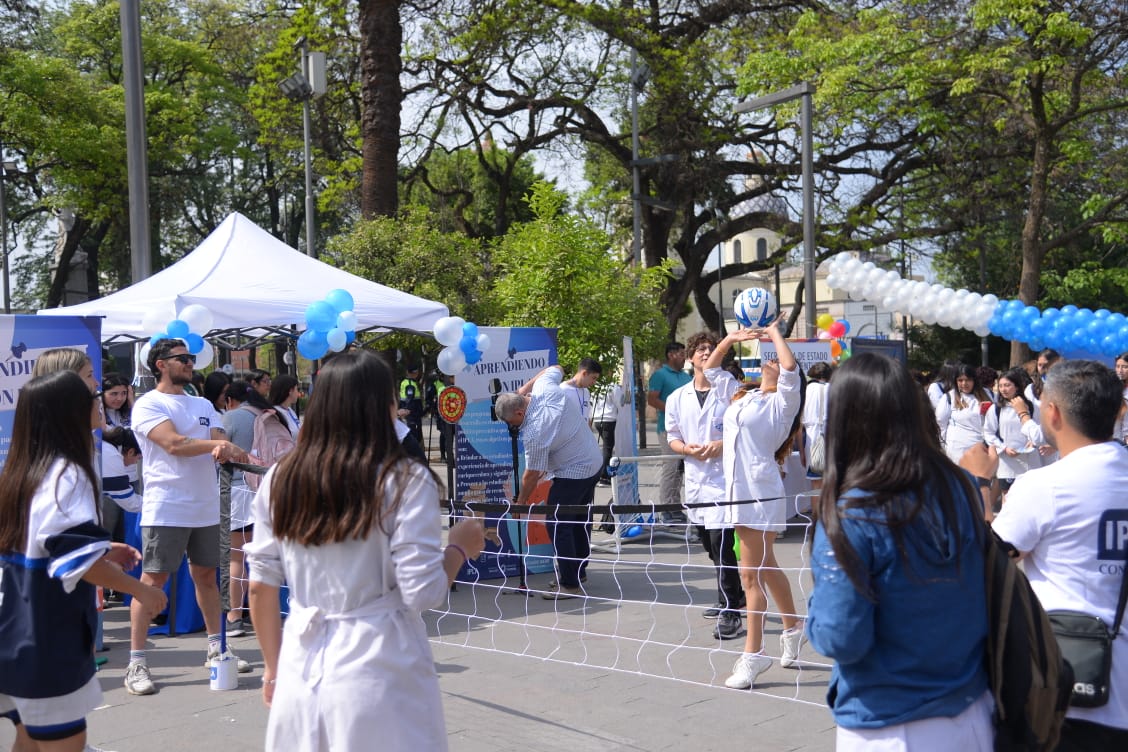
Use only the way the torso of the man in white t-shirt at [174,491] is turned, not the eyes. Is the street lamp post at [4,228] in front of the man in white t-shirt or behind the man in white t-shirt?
behind

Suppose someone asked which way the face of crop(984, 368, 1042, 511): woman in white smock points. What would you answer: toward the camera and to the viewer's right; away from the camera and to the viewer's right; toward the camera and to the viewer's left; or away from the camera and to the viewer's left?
toward the camera and to the viewer's left

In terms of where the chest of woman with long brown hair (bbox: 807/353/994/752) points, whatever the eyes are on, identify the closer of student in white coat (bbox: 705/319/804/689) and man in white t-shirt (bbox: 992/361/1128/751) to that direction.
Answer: the student in white coat

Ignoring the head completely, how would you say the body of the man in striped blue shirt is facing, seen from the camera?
to the viewer's left

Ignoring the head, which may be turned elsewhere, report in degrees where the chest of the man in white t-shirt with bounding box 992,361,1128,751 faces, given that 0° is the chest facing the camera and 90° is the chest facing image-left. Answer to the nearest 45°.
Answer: approximately 135°

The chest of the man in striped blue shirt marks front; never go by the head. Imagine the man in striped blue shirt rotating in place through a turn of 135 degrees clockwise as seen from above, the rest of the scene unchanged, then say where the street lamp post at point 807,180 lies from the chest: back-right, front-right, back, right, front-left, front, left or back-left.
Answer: front

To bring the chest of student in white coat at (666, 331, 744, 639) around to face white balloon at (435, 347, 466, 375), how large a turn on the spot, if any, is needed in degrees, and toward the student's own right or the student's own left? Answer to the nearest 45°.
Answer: approximately 135° to the student's own right

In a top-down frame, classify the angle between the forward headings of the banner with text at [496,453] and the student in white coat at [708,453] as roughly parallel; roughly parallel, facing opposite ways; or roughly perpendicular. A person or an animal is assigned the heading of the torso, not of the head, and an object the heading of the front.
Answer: roughly parallel

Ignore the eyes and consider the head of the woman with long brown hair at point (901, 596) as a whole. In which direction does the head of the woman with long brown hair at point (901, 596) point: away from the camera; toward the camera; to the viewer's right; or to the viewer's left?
away from the camera

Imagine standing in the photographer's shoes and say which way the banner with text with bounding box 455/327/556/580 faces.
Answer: facing the viewer

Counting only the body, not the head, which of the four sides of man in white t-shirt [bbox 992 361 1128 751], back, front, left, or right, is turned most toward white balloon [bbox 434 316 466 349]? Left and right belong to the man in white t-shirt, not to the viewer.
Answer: front

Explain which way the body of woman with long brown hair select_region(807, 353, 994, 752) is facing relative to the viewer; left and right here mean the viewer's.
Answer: facing away from the viewer and to the left of the viewer

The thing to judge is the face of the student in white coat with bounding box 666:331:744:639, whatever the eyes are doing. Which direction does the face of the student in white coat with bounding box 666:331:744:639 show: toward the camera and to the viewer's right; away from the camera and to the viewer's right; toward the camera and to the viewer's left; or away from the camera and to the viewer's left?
toward the camera and to the viewer's right

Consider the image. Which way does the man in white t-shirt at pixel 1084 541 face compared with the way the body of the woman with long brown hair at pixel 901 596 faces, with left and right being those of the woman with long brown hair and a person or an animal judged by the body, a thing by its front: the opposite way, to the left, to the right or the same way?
the same way

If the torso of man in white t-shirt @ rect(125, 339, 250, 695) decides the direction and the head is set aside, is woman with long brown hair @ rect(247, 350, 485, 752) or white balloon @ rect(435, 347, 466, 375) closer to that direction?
the woman with long brown hair

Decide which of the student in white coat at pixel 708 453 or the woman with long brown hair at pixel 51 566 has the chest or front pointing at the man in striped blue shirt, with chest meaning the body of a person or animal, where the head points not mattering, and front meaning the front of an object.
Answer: the woman with long brown hair

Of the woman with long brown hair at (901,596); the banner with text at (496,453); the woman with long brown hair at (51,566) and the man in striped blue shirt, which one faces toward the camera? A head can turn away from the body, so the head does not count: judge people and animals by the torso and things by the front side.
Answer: the banner with text

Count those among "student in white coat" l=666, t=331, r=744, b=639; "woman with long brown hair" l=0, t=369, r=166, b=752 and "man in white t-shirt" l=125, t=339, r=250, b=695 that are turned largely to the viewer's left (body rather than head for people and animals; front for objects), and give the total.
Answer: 0

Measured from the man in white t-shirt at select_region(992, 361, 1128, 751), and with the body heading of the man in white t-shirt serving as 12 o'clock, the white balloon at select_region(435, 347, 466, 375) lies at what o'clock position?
The white balloon is roughly at 12 o'clock from the man in white t-shirt.
